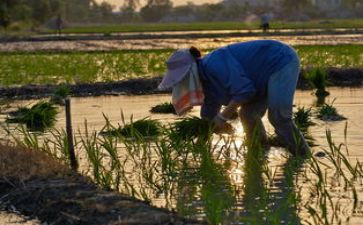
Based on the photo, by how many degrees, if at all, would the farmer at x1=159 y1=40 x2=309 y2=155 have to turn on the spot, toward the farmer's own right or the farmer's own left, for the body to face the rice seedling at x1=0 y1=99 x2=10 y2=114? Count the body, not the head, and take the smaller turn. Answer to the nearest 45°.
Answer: approximately 45° to the farmer's own right

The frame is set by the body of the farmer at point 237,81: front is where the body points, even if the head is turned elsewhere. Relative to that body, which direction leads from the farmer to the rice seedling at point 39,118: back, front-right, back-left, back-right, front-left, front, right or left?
front-right

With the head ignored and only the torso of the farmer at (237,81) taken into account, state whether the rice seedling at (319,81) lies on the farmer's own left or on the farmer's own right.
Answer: on the farmer's own right

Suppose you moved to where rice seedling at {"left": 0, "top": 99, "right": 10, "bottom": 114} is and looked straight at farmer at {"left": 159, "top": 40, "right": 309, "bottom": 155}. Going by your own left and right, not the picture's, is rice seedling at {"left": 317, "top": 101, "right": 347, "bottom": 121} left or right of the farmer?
left

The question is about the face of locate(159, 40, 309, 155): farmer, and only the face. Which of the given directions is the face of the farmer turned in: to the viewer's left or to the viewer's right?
to the viewer's left

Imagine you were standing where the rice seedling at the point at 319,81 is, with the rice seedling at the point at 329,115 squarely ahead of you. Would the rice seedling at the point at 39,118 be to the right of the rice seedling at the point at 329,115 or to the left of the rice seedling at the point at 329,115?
right

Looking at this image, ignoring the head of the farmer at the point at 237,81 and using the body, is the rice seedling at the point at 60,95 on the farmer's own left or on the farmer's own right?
on the farmer's own right

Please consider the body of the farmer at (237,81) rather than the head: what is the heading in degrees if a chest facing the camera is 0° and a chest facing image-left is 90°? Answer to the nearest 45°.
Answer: approximately 90°
